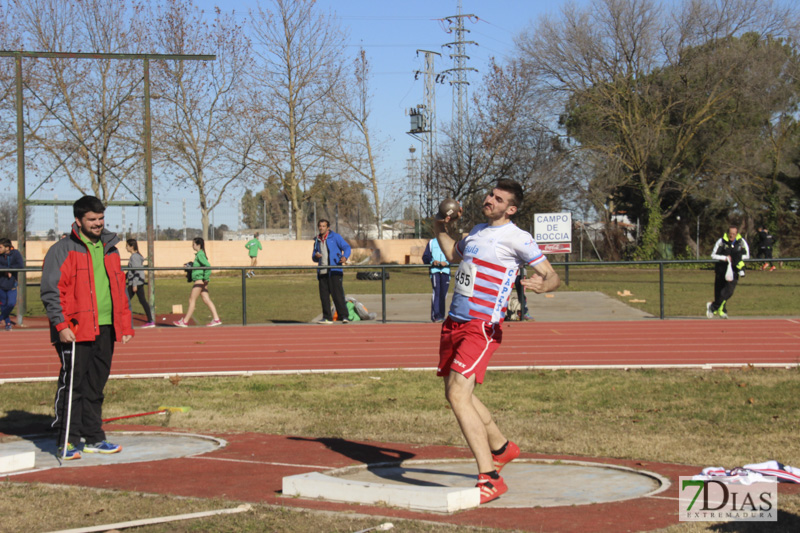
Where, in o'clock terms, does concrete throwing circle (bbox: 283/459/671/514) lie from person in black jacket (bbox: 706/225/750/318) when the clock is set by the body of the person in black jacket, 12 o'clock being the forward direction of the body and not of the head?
The concrete throwing circle is roughly at 12 o'clock from the person in black jacket.

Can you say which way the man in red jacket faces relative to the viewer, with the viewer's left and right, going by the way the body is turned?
facing the viewer and to the right of the viewer

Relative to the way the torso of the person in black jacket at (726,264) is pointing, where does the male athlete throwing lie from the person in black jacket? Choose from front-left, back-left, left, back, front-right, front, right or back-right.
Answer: front

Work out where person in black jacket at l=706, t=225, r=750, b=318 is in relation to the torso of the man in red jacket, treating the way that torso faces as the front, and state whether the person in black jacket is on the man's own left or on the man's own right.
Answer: on the man's own left

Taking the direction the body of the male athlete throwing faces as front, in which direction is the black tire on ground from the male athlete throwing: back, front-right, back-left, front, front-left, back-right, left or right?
back-right

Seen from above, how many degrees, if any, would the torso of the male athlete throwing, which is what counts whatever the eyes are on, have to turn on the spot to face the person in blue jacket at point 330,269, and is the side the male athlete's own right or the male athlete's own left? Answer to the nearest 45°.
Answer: approximately 135° to the male athlete's own right

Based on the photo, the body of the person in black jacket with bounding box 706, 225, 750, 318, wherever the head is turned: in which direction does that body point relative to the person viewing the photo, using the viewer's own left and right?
facing the viewer

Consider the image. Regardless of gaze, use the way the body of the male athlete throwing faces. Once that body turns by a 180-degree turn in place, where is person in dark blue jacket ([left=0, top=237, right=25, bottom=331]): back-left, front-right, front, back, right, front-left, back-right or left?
left

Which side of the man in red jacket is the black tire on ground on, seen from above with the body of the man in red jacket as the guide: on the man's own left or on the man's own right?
on the man's own left

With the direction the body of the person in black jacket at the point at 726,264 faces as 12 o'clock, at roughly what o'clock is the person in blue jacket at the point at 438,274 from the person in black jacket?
The person in blue jacket is roughly at 2 o'clock from the person in black jacket.

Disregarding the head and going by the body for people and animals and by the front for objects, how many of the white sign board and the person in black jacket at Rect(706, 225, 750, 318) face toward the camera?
2

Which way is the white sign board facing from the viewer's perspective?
toward the camera

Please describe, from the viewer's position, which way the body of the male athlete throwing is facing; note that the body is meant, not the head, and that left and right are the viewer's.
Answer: facing the viewer and to the left of the viewer

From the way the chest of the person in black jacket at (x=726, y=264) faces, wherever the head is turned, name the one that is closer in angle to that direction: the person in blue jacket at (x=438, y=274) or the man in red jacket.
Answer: the man in red jacket
